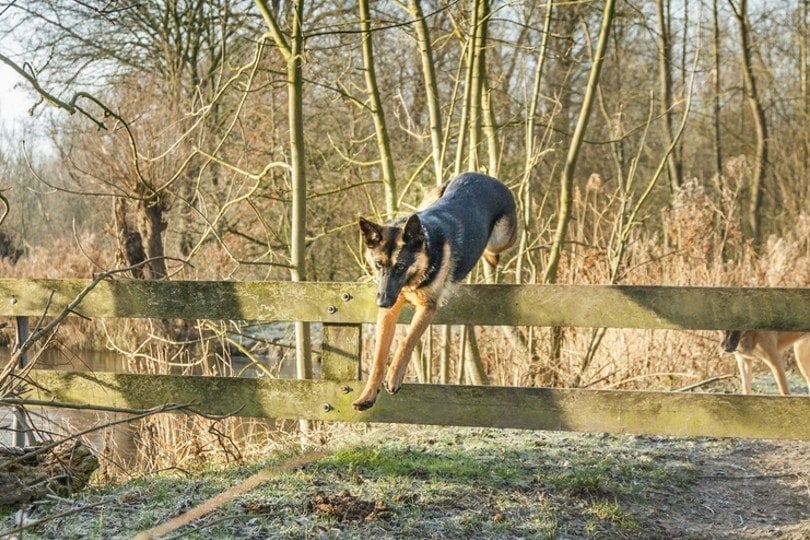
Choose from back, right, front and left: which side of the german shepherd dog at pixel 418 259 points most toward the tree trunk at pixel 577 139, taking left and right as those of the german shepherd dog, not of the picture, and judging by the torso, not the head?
back

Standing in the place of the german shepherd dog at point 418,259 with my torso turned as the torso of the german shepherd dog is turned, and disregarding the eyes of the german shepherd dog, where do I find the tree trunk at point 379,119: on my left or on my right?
on my right

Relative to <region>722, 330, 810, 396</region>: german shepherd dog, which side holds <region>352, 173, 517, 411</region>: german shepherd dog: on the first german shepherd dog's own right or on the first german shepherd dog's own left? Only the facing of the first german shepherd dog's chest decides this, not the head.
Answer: on the first german shepherd dog's own left

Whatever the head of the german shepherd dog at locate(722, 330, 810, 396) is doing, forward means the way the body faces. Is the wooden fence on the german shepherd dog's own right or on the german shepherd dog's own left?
on the german shepherd dog's own left

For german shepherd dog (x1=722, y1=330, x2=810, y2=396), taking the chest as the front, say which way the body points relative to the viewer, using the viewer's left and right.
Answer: facing to the left of the viewer

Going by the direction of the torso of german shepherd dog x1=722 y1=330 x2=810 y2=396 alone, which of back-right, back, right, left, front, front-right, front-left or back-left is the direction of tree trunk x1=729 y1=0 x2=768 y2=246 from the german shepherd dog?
right

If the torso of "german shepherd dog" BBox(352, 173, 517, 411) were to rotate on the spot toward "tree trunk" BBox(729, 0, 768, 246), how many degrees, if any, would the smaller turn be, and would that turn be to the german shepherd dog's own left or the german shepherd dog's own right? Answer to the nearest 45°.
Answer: approximately 180°

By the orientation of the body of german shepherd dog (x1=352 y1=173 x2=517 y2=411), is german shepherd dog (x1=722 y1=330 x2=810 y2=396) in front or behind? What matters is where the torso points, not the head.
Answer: behind

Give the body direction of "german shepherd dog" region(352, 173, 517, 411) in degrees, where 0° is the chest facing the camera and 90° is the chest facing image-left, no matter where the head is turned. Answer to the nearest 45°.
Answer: approximately 45°

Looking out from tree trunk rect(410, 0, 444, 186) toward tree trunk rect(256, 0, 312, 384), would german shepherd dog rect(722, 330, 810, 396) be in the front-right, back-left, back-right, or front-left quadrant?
back-left
